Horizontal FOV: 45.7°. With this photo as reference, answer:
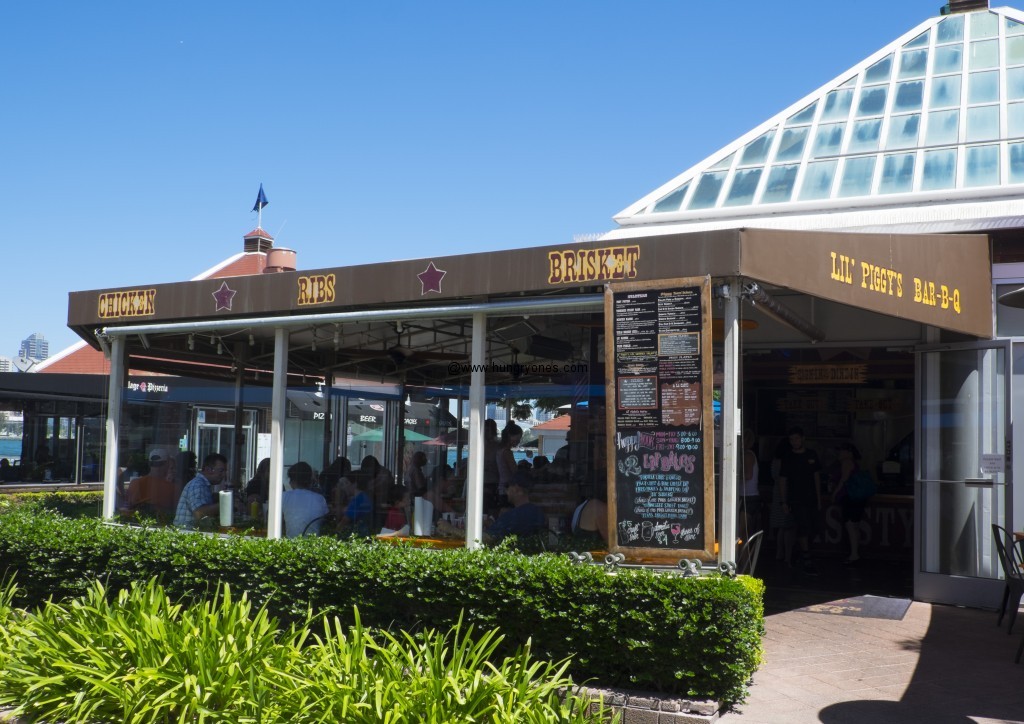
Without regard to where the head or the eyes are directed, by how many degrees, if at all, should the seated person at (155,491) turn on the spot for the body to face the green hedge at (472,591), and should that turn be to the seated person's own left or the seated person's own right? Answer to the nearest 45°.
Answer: approximately 135° to the seated person's own right

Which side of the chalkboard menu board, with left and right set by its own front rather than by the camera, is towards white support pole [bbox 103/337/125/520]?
right

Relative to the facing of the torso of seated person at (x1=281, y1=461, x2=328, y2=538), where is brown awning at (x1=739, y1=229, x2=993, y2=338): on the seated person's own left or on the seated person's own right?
on the seated person's own right

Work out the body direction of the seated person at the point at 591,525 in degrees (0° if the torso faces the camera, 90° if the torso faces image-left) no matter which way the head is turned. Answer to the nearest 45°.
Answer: approximately 180°

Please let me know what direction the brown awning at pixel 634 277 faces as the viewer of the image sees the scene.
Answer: facing the viewer and to the left of the viewer

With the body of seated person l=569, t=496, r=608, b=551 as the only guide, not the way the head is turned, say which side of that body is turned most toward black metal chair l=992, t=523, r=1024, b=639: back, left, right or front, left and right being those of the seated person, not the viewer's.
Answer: right

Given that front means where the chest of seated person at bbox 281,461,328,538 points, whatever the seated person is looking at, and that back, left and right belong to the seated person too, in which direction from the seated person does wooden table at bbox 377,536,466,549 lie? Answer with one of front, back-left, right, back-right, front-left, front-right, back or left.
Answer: back-right

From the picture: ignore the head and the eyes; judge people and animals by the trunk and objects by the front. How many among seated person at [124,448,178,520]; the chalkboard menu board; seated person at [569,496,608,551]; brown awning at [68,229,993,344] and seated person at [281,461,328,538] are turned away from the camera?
3

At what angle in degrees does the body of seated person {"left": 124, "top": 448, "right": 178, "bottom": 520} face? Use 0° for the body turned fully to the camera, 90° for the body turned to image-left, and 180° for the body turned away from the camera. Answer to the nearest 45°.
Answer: approximately 180°

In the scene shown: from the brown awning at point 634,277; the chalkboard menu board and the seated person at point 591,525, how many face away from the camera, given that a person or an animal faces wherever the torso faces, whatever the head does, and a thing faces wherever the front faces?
1

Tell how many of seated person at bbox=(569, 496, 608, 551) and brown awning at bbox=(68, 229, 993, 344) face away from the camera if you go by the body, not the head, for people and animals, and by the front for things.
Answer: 1
